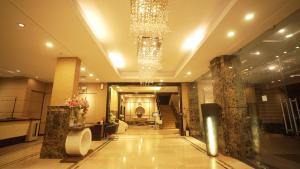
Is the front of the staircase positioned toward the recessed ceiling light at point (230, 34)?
yes

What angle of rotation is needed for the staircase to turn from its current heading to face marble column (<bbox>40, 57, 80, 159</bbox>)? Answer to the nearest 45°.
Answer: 0° — it already faces it

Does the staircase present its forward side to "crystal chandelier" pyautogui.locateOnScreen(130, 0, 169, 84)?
yes

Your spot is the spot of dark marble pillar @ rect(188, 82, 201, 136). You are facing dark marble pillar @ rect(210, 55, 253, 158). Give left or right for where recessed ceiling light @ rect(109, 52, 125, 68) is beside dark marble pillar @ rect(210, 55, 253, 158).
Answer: right

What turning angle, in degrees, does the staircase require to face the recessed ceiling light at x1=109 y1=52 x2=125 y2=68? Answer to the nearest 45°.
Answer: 0° — it already faces it

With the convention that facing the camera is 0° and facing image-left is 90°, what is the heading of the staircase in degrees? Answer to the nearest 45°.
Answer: approximately 0°

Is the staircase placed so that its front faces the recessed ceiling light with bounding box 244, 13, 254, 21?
yes
